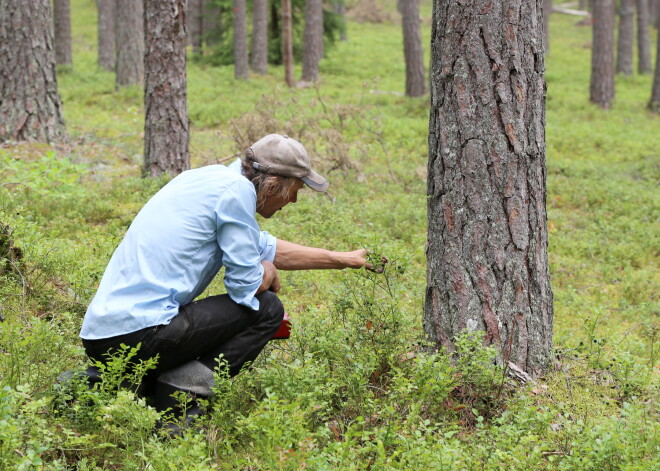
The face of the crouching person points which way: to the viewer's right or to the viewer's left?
to the viewer's right

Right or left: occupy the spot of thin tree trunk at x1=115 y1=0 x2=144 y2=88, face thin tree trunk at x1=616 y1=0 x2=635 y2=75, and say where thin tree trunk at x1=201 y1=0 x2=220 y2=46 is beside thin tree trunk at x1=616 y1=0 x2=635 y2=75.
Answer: left

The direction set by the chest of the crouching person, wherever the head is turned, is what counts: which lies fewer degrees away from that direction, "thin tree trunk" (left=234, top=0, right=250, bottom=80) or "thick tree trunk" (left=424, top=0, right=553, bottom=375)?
the thick tree trunk

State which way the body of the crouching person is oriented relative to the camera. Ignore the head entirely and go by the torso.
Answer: to the viewer's right
